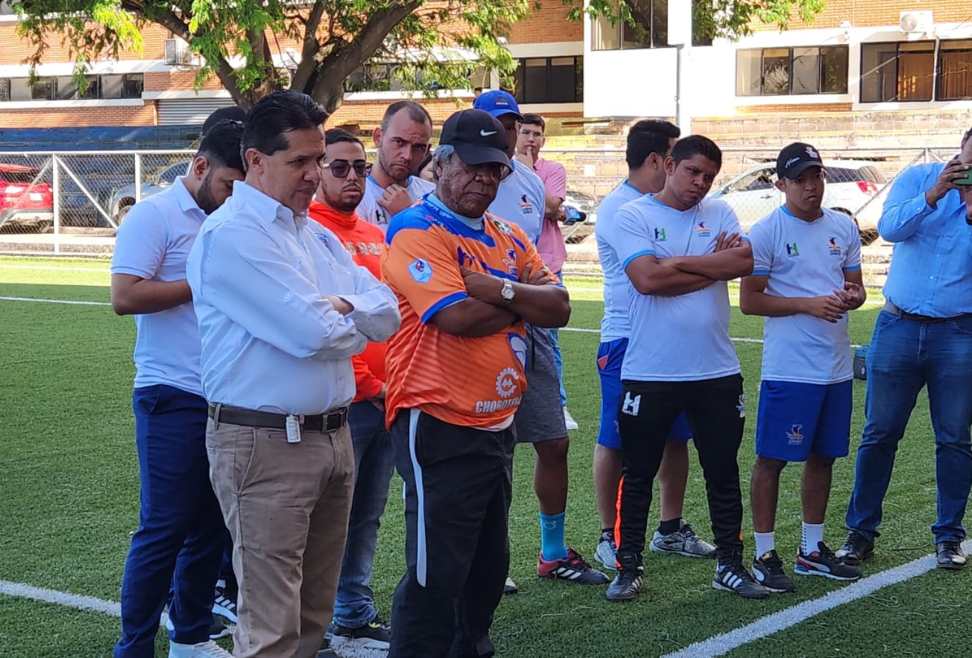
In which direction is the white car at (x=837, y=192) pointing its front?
to the viewer's left

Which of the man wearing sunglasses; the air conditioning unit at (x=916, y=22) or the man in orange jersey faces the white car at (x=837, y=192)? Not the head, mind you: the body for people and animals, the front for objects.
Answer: the air conditioning unit

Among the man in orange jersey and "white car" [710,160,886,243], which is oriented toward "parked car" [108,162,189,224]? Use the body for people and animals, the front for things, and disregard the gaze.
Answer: the white car

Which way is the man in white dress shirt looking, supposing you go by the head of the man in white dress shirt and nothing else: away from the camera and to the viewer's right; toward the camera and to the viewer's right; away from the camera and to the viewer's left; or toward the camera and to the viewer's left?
toward the camera and to the viewer's right

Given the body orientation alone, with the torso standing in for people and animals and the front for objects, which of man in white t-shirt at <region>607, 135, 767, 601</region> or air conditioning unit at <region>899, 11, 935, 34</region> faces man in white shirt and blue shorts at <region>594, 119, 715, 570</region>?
the air conditioning unit

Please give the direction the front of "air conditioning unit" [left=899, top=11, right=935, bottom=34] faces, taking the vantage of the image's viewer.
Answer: facing the viewer

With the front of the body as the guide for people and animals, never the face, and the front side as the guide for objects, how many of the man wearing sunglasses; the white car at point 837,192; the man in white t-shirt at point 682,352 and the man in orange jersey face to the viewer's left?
1

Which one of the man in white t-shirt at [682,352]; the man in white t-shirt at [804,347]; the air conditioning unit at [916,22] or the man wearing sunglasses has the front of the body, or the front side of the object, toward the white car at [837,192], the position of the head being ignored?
the air conditioning unit

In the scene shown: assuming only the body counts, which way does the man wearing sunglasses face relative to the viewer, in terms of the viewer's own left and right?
facing the viewer and to the right of the viewer

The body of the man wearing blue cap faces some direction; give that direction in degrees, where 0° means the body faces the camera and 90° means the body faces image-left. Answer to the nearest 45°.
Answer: approximately 315°

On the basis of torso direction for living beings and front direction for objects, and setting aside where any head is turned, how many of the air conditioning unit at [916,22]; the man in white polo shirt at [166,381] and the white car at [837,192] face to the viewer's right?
1

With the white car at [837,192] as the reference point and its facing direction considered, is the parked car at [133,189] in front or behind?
in front

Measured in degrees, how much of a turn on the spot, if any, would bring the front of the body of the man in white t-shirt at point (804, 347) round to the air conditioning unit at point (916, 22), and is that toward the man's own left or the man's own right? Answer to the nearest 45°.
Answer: approximately 135° to the man's own left

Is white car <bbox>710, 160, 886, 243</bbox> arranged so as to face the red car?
yes

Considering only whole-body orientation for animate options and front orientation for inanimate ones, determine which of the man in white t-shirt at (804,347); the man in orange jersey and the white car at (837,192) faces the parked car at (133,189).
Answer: the white car
